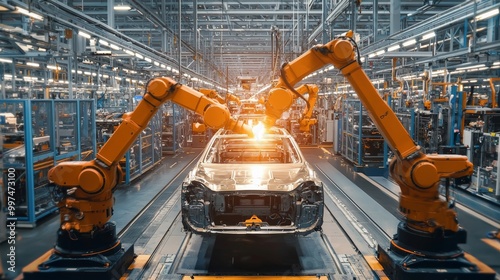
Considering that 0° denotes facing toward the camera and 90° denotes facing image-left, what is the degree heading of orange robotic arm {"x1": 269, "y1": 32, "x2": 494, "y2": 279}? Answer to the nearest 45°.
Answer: approximately 90°

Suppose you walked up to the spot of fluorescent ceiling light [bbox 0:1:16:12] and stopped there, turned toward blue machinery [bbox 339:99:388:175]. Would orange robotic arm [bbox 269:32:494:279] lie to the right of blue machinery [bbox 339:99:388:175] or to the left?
right

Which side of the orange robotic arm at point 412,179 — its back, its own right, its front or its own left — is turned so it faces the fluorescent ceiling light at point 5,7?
front

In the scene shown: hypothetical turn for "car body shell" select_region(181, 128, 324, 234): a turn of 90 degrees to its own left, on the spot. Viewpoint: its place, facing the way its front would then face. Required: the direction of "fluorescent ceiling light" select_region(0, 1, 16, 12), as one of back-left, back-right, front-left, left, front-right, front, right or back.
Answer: back

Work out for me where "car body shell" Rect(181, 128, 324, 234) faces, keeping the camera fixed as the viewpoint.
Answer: facing the viewer

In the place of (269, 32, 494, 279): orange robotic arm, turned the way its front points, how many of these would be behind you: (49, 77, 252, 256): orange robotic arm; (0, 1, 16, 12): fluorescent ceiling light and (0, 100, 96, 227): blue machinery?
0

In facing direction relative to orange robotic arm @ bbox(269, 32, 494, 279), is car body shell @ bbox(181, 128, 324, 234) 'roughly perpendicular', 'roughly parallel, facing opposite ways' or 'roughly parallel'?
roughly perpendicular

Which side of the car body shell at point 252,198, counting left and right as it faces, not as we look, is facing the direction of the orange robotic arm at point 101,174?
right

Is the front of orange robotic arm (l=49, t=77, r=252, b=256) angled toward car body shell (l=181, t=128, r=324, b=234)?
yes

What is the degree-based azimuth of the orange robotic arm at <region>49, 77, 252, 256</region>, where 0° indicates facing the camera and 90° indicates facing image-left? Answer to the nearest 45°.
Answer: approximately 270°

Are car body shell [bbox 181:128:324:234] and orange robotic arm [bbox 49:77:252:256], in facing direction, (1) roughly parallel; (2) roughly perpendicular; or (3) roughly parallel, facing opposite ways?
roughly perpendicular

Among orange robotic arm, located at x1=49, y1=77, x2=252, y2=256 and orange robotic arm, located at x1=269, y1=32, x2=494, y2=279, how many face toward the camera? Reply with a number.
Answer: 0

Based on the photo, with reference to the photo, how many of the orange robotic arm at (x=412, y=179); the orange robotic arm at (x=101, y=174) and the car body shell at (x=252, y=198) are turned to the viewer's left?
1

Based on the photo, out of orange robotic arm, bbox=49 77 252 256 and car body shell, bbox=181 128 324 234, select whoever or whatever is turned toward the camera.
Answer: the car body shell
